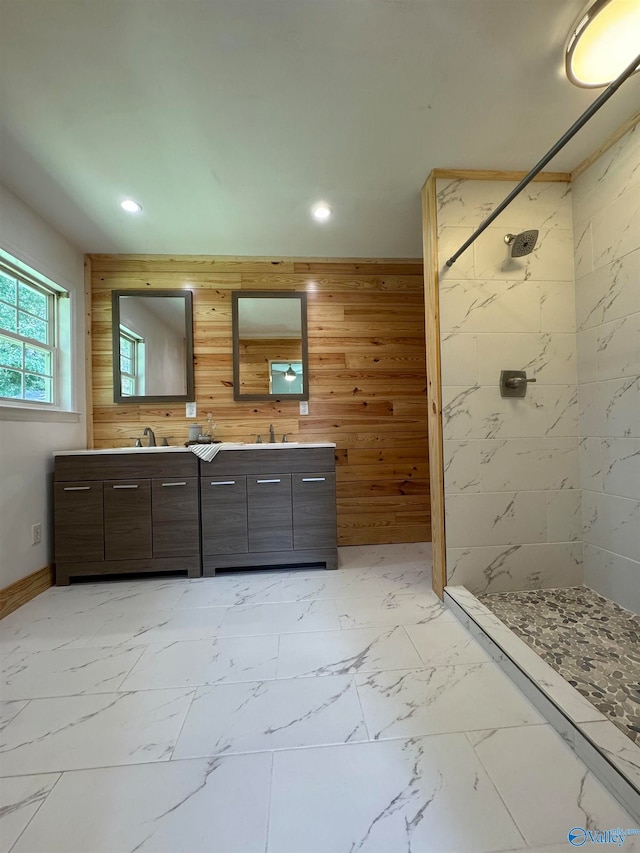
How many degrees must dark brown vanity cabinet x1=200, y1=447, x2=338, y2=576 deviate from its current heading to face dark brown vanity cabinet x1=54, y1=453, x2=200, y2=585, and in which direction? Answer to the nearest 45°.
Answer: approximately 90° to its right

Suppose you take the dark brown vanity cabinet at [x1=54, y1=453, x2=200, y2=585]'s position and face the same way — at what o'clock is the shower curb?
The shower curb is roughly at 11 o'clock from the dark brown vanity cabinet.

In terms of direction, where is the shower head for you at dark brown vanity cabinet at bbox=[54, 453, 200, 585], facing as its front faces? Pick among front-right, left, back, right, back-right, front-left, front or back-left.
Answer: front-left

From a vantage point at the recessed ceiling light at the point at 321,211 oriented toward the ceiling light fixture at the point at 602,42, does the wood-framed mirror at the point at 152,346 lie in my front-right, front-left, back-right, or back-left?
back-right

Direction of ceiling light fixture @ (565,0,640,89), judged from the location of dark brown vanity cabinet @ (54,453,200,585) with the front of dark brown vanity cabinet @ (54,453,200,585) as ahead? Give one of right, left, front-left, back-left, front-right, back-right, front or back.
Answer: front-left
